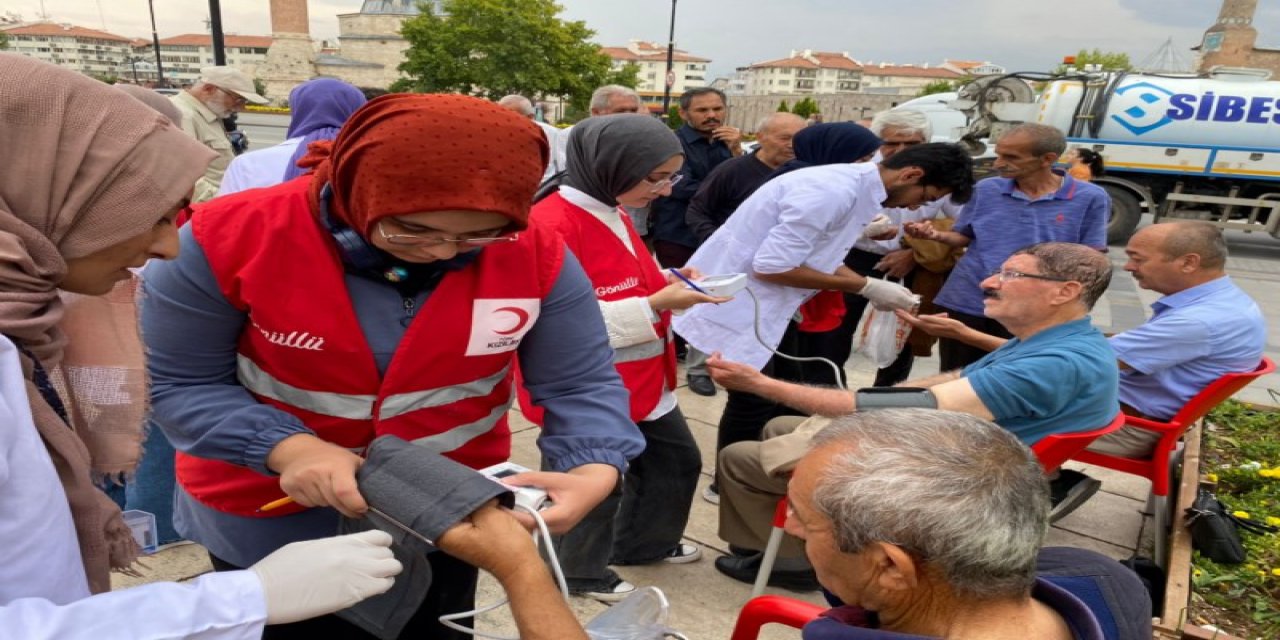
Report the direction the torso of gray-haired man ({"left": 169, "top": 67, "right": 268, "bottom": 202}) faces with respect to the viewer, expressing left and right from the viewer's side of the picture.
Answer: facing to the right of the viewer

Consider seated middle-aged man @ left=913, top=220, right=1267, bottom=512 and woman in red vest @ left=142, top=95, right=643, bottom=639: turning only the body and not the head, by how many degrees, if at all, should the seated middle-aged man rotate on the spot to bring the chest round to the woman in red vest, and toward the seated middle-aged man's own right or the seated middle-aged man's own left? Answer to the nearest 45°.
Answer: approximately 45° to the seated middle-aged man's own left

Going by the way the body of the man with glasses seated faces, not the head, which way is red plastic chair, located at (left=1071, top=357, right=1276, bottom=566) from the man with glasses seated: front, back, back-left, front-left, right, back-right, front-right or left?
back-right

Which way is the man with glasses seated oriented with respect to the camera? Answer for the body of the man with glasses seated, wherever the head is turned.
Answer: to the viewer's left

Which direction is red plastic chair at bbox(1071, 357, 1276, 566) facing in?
to the viewer's left

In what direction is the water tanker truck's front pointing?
to the viewer's right

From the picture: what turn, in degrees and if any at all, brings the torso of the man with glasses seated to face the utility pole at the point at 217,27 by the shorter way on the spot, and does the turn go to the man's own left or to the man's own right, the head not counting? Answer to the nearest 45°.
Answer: approximately 45° to the man's own right

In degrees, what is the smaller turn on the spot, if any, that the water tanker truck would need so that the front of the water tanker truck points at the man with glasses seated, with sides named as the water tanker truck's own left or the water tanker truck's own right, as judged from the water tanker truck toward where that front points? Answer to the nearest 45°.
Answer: approximately 90° to the water tanker truck's own right

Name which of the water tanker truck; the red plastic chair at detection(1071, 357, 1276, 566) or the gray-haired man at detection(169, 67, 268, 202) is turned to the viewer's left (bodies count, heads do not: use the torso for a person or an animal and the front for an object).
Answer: the red plastic chair

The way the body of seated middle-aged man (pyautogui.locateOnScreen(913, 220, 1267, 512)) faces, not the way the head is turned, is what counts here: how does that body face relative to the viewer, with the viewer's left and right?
facing to the left of the viewer

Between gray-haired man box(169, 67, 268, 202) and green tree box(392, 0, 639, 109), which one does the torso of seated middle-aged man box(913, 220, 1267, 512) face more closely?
the gray-haired man

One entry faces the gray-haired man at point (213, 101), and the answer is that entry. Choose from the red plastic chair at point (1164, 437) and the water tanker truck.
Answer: the red plastic chair

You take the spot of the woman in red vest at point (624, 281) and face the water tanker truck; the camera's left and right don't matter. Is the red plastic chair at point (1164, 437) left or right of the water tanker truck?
right
